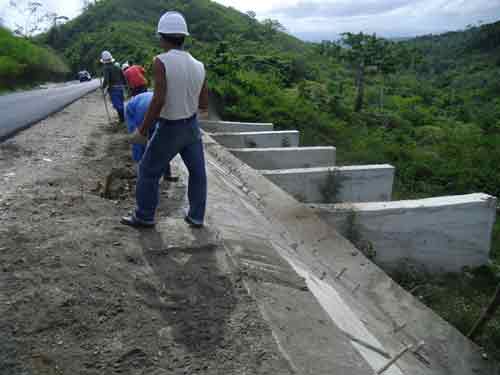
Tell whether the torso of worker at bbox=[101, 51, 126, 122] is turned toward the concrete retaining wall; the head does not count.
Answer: no

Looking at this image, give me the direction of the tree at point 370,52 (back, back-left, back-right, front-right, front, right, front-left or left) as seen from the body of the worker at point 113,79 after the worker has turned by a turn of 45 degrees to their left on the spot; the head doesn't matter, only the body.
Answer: back

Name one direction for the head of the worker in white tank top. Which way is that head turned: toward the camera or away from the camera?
away from the camera

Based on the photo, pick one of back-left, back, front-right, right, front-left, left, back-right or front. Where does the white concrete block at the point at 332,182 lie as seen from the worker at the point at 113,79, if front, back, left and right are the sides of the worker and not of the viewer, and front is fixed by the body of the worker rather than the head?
back-left

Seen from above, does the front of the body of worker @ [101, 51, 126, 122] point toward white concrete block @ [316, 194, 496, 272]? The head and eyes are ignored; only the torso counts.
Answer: no

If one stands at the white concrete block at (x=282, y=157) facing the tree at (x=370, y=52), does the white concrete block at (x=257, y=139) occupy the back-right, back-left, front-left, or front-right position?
front-left

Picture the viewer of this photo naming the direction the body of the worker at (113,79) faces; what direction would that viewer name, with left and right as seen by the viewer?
facing to the left of the viewer

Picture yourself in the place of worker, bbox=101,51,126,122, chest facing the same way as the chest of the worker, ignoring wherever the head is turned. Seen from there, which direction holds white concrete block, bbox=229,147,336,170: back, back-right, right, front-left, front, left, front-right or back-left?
back-left

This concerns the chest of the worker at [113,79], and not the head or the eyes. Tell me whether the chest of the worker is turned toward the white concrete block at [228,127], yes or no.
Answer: no

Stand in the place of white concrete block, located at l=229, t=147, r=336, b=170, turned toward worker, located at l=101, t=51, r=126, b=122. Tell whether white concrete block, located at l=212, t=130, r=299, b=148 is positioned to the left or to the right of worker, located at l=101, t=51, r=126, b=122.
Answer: right
